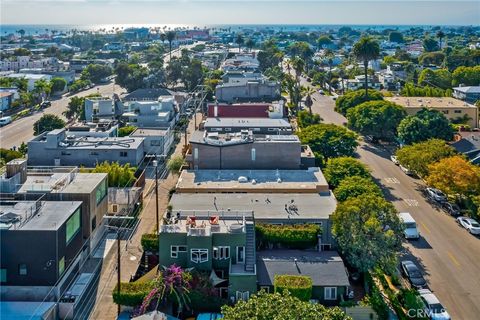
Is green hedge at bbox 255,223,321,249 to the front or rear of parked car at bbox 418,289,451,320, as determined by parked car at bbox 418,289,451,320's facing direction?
to the rear

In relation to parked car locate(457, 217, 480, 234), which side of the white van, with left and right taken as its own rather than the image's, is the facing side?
left

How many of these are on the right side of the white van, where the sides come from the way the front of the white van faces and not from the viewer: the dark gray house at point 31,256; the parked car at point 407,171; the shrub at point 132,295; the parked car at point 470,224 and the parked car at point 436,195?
2

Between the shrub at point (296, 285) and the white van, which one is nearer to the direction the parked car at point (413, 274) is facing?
the shrub

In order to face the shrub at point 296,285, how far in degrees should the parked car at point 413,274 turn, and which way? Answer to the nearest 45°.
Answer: approximately 90° to its right

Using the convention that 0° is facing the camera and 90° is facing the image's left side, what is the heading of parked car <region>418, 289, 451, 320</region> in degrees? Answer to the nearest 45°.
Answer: approximately 315°

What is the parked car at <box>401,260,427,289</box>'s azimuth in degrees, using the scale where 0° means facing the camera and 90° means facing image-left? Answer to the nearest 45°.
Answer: approximately 315°

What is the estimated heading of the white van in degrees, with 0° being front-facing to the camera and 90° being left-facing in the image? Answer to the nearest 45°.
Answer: approximately 315°

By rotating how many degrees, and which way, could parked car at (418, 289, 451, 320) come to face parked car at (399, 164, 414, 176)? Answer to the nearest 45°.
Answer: approximately 135° to its left
